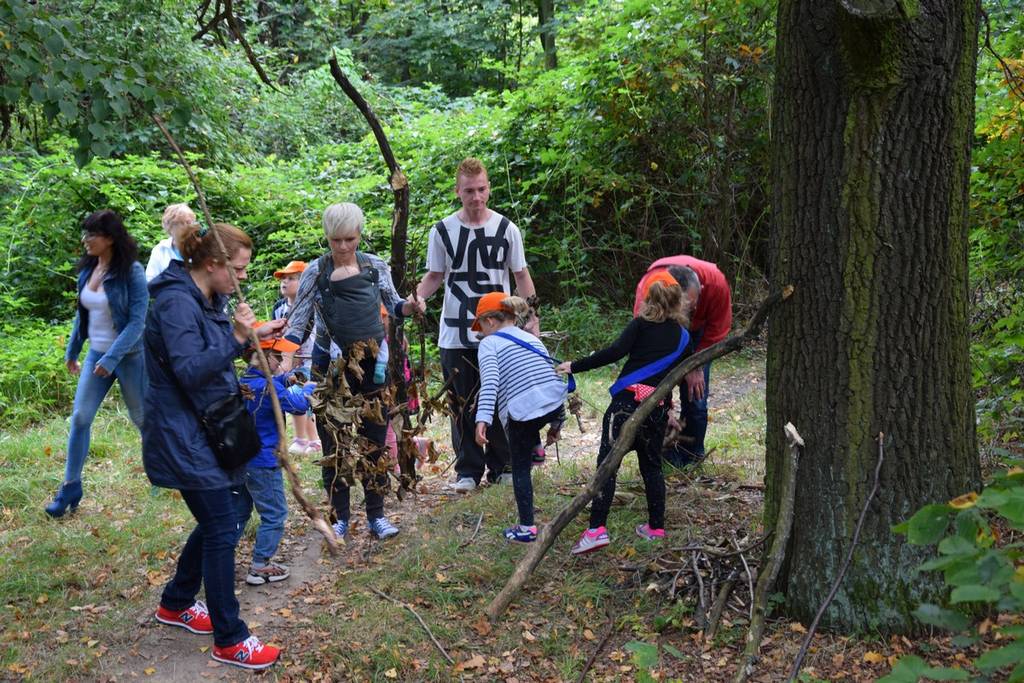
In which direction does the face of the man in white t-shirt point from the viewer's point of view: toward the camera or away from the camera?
toward the camera

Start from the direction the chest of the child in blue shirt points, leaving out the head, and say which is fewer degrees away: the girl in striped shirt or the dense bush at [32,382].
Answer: the girl in striped shirt

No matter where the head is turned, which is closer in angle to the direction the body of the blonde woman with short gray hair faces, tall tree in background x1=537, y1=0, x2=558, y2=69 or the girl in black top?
the girl in black top

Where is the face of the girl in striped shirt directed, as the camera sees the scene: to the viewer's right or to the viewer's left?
to the viewer's left

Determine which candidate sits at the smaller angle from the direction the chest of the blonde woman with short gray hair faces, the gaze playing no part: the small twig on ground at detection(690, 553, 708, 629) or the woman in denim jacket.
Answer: the small twig on ground

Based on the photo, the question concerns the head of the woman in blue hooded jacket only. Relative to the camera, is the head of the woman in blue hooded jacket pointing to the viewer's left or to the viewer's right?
to the viewer's right

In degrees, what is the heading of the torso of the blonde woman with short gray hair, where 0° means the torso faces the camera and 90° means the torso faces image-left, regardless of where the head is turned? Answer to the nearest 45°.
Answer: approximately 0°

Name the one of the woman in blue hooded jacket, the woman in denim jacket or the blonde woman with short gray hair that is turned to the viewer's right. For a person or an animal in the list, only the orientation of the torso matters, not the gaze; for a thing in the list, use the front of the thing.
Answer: the woman in blue hooded jacket

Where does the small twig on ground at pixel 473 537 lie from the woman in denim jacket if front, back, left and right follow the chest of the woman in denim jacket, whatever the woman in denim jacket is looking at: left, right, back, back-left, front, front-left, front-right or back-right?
left

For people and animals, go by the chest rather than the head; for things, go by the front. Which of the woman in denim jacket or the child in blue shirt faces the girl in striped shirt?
the child in blue shirt

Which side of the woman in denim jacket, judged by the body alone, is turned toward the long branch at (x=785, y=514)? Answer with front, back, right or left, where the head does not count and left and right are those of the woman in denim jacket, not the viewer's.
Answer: left

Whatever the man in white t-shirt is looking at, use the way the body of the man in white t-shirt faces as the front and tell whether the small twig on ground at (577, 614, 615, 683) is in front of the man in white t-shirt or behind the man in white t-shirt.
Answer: in front

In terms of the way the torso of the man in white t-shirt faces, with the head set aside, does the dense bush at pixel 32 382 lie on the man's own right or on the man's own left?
on the man's own right

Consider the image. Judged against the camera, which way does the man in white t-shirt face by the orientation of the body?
toward the camera

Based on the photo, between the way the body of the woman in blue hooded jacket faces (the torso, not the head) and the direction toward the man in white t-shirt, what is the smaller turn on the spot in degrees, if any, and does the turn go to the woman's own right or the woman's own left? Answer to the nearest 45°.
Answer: approximately 45° to the woman's own left

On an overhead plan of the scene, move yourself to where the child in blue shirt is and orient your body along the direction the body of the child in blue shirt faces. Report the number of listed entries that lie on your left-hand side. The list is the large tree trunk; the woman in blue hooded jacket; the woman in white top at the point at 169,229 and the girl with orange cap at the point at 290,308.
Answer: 2

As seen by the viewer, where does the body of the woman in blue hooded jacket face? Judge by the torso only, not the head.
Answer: to the viewer's right

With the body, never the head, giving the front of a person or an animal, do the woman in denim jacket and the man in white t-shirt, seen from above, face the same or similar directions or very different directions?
same or similar directions

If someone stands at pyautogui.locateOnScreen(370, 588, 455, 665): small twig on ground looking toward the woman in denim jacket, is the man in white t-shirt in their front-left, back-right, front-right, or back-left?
front-right

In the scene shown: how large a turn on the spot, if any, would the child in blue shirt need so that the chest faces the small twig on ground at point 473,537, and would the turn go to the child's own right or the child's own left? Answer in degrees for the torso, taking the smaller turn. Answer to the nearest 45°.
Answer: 0° — they already face it
